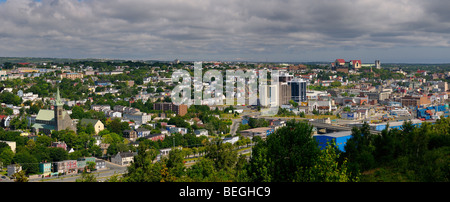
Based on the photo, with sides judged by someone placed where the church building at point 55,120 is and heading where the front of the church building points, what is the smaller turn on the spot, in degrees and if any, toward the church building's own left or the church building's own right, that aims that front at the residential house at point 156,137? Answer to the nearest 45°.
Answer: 0° — it already faces it

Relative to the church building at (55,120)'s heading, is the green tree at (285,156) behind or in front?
in front

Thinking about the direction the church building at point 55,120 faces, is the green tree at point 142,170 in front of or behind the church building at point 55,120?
in front

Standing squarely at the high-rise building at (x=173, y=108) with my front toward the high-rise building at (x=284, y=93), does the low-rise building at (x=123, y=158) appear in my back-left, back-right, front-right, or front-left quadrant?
back-right

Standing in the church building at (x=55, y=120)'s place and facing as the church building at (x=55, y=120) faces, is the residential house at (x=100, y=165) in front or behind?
in front

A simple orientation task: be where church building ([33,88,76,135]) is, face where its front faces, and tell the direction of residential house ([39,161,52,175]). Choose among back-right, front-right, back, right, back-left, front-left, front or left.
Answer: front-right

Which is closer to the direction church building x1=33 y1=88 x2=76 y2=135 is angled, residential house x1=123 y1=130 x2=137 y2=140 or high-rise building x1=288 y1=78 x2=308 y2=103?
the residential house

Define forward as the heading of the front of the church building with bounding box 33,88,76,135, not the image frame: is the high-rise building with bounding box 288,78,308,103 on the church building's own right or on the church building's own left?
on the church building's own left

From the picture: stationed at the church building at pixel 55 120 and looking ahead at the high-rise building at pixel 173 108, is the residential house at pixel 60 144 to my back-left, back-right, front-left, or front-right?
back-right

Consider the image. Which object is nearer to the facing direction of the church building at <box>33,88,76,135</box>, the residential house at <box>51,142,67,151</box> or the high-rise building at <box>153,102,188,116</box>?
the residential house
